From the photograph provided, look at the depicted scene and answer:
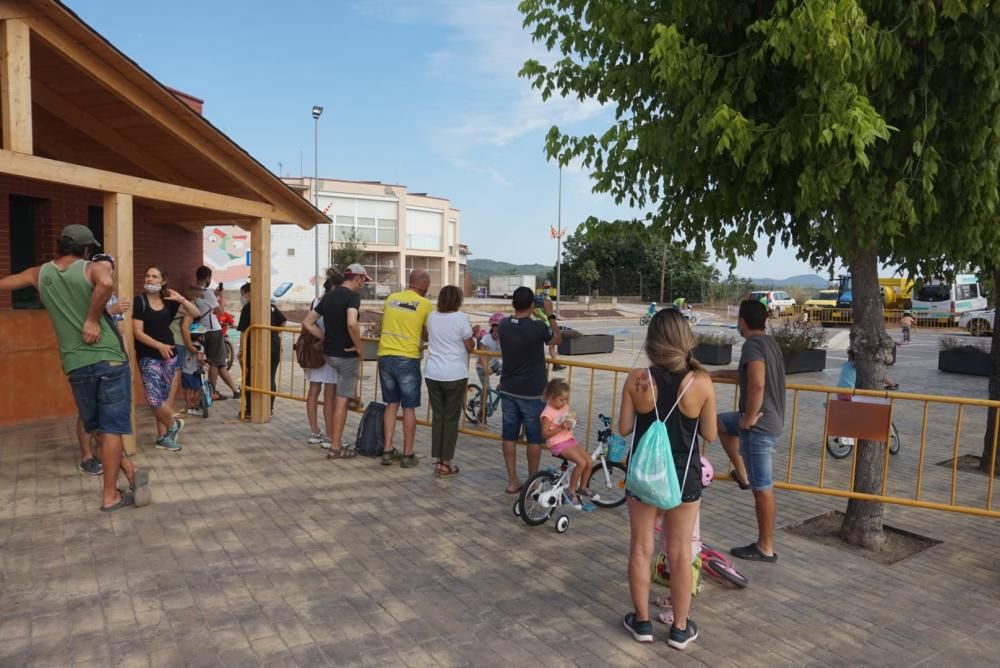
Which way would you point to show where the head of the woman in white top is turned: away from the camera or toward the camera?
away from the camera

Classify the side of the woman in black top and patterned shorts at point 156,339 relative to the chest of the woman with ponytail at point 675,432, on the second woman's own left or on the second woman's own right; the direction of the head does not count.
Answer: on the second woman's own left

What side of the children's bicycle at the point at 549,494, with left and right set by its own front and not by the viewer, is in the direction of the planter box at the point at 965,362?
front

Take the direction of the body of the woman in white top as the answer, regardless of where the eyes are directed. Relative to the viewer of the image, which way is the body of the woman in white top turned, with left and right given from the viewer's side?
facing away from the viewer

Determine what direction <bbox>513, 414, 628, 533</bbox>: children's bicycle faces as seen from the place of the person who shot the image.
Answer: facing away from the viewer and to the right of the viewer

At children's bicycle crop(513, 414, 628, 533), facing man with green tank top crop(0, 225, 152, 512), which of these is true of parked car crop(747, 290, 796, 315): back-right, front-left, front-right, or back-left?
back-right

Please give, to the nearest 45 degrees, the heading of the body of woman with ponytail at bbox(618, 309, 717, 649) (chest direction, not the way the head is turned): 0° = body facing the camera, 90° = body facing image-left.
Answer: approximately 180°

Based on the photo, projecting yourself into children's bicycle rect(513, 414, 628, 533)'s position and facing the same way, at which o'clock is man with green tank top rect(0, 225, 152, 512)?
The man with green tank top is roughly at 7 o'clock from the children's bicycle.

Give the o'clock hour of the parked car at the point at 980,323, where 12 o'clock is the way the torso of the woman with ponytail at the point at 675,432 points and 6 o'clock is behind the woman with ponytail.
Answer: The parked car is roughly at 1 o'clock from the woman with ponytail.

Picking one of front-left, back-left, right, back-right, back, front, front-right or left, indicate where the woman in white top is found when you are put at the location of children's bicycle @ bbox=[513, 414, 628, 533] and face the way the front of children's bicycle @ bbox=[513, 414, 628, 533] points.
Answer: left

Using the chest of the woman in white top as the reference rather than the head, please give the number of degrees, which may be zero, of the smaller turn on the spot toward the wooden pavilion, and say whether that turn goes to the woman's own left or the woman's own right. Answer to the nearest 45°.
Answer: approximately 45° to the woman's own left
